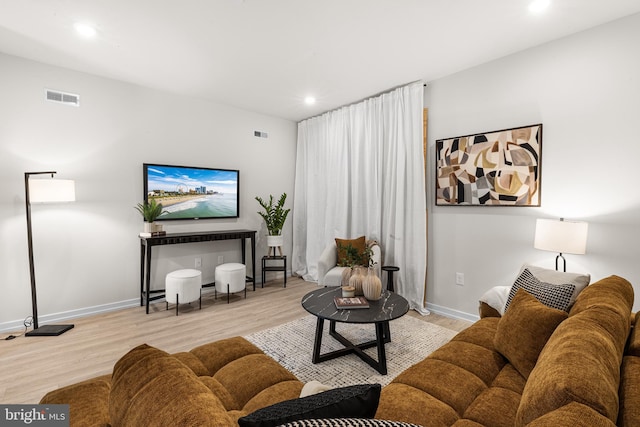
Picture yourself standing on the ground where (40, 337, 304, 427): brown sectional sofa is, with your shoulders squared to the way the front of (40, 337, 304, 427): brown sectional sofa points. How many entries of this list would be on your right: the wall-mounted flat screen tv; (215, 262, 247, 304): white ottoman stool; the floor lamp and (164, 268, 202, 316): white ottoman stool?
0

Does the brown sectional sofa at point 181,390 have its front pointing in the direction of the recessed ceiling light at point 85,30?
no

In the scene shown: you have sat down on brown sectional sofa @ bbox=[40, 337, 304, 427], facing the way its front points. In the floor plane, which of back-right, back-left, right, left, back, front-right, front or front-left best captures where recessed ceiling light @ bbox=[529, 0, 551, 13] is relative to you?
front-right

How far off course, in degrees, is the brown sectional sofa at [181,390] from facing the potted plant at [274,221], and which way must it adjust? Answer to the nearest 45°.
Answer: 0° — it already faces it

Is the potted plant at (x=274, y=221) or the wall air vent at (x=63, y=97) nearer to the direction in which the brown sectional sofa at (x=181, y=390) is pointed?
the potted plant

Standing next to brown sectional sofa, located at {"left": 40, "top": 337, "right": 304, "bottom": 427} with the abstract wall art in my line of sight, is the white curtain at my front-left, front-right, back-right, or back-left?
front-left

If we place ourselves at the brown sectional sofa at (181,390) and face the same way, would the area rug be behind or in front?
in front

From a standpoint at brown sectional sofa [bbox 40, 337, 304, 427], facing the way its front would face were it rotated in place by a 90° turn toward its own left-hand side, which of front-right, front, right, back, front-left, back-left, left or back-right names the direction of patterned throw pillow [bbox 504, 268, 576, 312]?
back-right

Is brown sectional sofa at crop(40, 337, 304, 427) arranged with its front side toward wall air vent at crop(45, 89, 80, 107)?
no

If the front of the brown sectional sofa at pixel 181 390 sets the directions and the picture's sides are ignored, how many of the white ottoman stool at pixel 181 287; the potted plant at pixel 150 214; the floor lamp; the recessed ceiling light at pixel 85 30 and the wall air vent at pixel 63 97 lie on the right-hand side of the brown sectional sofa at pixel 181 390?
0

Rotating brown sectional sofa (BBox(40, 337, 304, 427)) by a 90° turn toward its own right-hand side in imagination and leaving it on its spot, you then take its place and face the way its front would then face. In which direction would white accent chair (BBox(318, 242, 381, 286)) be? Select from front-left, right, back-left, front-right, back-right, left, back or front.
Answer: left

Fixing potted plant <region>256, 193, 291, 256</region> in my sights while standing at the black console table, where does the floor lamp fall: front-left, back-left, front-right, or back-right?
back-right

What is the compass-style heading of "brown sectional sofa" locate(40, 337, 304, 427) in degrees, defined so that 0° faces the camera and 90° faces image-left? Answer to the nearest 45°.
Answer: approximately 225°

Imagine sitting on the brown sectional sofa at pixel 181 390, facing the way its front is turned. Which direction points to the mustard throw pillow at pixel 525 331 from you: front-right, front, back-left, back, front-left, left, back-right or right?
front-right

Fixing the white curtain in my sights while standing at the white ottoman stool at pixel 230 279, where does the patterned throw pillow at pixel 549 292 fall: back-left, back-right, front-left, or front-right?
front-right

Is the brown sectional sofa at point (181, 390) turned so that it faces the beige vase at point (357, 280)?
yes

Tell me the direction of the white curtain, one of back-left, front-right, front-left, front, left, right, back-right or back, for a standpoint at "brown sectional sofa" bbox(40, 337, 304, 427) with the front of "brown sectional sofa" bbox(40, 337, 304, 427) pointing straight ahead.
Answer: front

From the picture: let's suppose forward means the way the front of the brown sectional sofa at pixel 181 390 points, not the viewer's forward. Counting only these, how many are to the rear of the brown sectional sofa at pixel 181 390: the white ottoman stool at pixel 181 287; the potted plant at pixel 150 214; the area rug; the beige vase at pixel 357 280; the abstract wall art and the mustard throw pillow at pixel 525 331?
0

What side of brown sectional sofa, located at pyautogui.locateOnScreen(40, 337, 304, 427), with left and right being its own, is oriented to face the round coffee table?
front

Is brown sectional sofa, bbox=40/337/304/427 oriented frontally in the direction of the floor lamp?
no

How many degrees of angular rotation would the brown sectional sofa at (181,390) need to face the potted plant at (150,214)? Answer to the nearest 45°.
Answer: approximately 45° to its left
